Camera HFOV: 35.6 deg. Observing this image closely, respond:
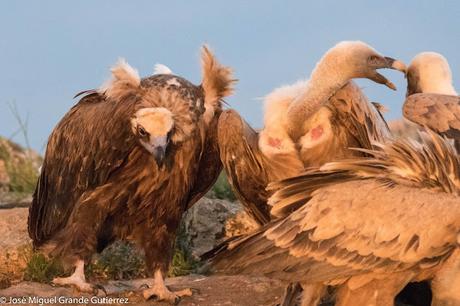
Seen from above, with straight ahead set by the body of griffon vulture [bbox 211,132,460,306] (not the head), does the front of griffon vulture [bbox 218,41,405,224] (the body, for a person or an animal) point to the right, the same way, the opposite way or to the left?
to the right

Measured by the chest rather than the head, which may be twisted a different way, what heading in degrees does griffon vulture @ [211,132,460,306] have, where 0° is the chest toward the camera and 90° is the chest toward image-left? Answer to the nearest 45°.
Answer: approximately 270°

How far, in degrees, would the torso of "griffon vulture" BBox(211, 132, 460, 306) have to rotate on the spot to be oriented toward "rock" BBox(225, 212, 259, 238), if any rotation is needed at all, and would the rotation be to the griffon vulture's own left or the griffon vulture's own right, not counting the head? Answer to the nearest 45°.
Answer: approximately 90° to the griffon vulture's own left

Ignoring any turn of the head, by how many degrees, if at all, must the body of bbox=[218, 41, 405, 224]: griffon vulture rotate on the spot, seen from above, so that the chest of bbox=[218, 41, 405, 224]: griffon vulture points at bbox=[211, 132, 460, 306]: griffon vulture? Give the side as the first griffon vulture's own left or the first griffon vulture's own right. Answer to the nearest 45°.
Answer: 0° — it already faces it

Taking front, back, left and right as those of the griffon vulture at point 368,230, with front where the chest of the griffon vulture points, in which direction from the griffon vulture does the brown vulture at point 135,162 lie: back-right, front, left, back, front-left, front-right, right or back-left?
back-left

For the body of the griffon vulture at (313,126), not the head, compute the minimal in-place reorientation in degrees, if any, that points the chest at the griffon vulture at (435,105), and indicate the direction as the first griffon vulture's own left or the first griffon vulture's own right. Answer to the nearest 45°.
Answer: approximately 90° to the first griffon vulture's own left

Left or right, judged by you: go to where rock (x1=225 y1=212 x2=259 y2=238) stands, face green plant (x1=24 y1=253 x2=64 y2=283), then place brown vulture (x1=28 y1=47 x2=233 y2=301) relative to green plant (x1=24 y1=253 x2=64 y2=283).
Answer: left

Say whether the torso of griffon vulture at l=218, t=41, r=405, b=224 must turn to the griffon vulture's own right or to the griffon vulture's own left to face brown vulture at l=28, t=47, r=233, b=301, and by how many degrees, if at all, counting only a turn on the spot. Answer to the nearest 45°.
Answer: approximately 90° to the griffon vulture's own right

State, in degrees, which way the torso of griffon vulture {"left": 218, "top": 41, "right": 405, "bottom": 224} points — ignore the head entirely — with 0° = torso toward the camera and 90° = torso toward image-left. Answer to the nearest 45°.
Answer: approximately 0°

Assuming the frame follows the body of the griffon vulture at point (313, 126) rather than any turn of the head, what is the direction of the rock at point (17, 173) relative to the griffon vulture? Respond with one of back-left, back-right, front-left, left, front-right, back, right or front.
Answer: back-right

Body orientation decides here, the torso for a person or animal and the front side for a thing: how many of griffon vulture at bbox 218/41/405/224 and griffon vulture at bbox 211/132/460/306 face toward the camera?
1
